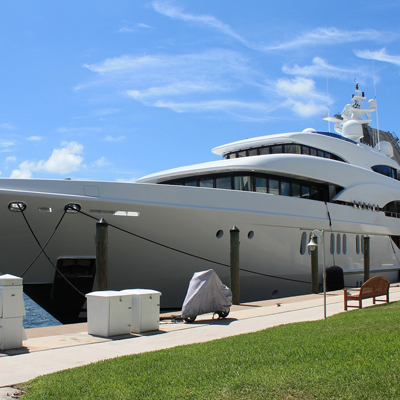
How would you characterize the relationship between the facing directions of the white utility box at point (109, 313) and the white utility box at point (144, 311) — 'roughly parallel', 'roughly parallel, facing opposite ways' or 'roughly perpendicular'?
roughly parallel

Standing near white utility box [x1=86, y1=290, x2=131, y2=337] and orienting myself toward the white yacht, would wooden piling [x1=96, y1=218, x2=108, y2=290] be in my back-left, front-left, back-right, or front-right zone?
front-left

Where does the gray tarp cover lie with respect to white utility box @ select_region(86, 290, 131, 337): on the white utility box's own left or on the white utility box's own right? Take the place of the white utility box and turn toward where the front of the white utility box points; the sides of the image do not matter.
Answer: on the white utility box's own left

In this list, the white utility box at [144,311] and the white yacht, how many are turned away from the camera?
0

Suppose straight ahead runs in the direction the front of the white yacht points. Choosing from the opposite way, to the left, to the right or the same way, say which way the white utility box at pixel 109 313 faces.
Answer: to the left

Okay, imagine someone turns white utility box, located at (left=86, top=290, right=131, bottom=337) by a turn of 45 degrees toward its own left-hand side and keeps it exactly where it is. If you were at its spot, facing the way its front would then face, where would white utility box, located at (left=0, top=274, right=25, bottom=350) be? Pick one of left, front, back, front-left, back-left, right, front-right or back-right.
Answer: back-right

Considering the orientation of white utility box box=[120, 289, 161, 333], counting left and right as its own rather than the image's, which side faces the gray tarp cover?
left

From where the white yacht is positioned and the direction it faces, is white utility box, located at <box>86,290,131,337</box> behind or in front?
in front

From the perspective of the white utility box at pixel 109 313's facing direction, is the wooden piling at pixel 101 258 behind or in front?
behind

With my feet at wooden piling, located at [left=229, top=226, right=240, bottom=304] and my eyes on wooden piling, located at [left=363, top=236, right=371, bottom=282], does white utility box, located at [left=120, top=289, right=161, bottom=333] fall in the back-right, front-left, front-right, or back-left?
back-right

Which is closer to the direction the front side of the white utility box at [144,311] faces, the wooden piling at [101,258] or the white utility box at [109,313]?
the white utility box

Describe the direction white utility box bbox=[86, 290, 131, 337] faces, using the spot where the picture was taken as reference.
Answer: facing the viewer and to the right of the viewer
